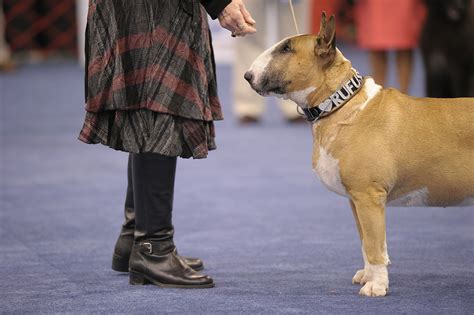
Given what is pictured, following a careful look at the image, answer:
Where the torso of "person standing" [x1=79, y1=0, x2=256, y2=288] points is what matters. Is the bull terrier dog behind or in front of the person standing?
in front

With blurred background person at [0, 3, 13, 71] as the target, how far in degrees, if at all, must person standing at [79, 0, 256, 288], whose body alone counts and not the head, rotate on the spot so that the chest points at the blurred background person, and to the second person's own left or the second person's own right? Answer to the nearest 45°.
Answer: approximately 90° to the second person's own left

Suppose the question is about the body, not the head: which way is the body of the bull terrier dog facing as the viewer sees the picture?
to the viewer's left

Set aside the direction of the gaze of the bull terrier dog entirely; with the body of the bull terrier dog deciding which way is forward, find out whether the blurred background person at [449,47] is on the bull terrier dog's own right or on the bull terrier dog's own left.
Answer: on the bull terrier dog's own right

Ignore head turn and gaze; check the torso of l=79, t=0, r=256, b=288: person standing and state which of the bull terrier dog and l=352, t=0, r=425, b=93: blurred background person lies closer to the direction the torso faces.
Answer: the bull terrier dog

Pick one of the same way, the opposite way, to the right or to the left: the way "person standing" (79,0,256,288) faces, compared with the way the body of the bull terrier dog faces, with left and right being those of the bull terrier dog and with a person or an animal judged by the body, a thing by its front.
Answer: the opposite way

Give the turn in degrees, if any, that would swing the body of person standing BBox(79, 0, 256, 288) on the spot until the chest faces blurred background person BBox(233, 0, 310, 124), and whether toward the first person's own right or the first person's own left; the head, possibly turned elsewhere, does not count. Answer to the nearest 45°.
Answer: approximately 90° to the first person's own left

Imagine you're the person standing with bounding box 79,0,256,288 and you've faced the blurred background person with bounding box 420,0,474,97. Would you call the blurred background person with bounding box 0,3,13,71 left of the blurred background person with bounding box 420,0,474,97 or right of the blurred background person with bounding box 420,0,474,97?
left

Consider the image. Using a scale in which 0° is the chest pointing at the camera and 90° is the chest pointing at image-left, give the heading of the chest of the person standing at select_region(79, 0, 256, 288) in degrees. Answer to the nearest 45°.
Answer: approximately 270°
